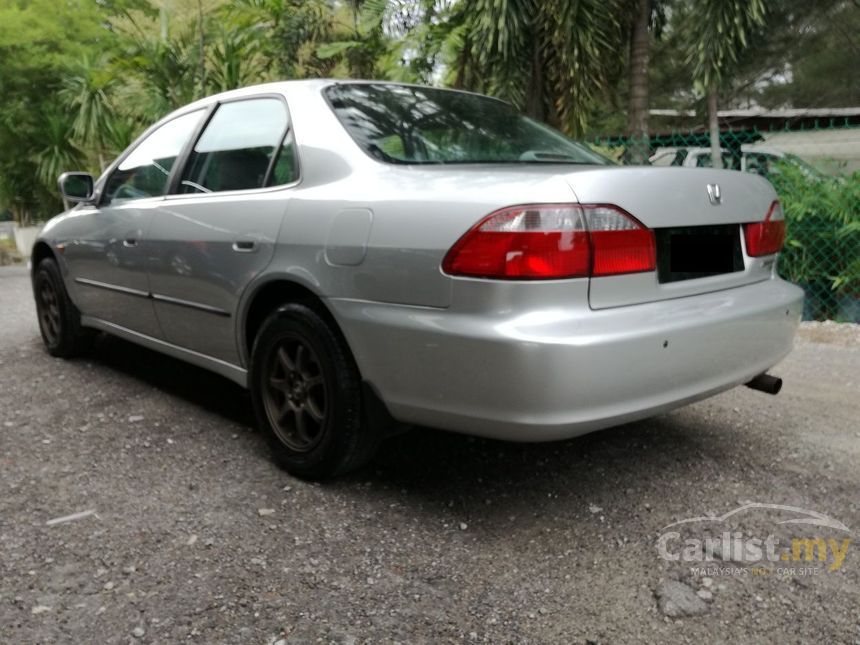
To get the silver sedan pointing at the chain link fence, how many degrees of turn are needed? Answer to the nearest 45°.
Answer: approximately 90° to its right

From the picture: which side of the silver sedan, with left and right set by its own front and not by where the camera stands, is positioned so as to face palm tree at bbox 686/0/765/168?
right

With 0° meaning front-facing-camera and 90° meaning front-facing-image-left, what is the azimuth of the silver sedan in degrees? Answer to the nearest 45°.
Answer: approximately 135°

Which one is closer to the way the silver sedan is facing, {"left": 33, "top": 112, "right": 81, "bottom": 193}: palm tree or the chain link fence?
the palm tree
